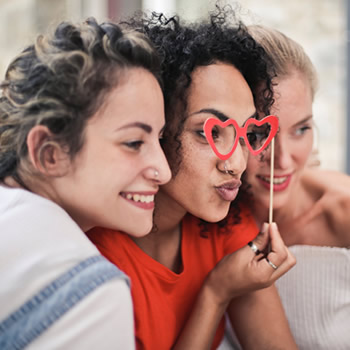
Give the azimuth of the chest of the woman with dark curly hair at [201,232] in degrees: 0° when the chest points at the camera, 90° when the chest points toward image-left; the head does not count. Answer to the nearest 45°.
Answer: approximately 315°

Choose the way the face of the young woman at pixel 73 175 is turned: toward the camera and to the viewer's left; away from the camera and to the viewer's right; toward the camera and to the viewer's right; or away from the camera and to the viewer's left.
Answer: toward the camera and to the viewer's right

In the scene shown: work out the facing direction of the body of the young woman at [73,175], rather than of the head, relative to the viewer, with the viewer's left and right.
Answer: facing to the right of the viewer

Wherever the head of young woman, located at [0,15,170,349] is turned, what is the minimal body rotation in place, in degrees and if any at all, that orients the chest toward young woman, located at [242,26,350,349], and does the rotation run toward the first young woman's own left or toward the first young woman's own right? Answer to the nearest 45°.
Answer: approximately 45° to the first young woman's own left
